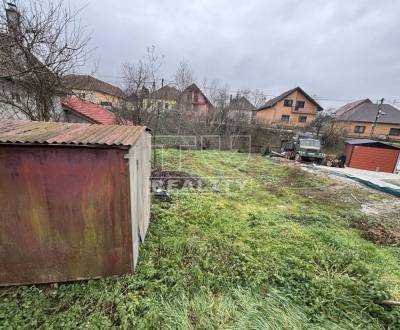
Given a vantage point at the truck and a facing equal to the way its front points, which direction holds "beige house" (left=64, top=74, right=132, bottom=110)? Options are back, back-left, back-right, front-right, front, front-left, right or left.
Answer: right

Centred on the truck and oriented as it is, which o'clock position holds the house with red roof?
The house with red roof is roughly at 3 o'clock from the truck.

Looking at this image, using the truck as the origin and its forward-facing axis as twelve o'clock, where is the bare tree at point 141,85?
The bare tree is roughly at 3 o'clock from the truck.

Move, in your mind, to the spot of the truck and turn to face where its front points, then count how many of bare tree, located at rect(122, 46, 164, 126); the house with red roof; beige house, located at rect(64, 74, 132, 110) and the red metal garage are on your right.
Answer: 3
